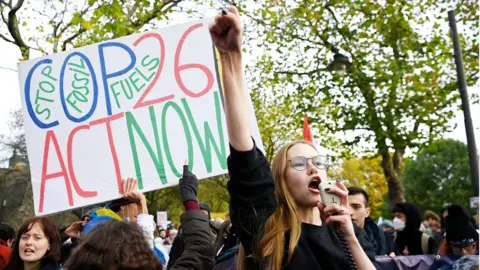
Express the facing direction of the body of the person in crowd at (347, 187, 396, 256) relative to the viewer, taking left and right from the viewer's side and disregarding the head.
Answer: facing the viewer and to the left of the viewer

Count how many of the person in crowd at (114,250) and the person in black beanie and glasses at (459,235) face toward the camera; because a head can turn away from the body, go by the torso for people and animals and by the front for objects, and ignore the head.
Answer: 1

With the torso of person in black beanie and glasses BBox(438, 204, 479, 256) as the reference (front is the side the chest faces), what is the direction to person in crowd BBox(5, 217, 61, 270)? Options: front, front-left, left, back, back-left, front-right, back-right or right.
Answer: front-right

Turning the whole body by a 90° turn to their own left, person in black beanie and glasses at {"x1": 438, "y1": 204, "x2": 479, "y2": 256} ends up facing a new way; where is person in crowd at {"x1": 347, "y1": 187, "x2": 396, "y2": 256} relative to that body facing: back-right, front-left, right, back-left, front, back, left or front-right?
back

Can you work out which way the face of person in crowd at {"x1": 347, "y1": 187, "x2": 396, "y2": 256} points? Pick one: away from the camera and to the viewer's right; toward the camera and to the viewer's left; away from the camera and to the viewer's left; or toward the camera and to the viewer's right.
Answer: toward the camera and to the viewer's left

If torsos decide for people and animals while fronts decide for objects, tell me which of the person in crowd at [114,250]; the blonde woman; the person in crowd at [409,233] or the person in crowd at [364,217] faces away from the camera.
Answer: the person in crowd at [114,250]

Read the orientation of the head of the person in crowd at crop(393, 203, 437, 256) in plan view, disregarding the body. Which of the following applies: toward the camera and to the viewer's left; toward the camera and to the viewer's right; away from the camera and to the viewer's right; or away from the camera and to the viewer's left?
toward the camera and to the viewer's left

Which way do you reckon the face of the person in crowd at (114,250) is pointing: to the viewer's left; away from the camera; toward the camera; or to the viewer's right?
away from the camera

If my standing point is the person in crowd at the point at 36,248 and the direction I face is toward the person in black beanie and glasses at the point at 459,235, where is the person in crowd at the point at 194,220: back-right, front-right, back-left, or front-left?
front-right
